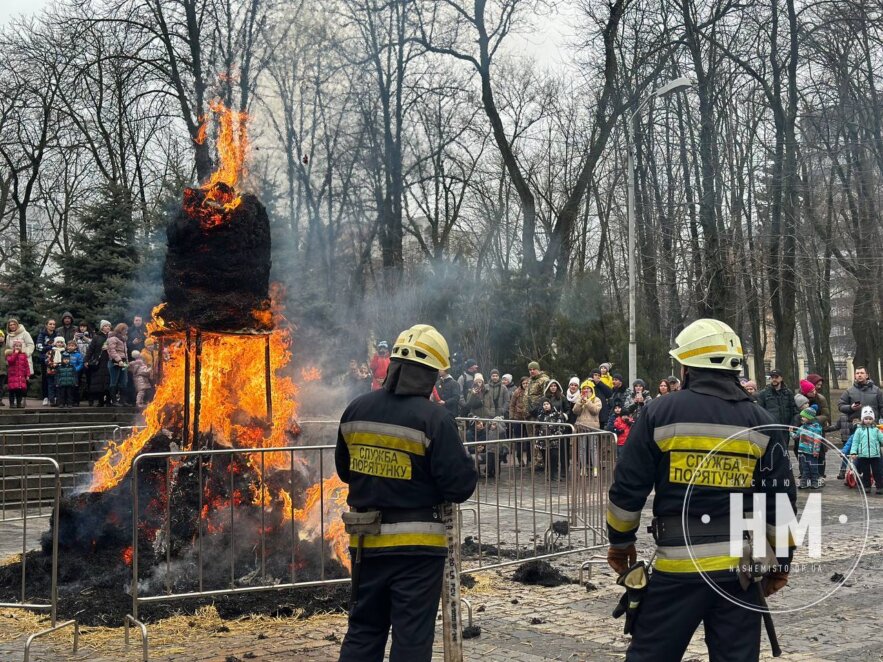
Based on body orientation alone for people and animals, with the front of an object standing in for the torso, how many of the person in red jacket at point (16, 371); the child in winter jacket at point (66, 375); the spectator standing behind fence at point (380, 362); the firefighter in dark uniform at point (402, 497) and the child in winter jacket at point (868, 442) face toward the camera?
4

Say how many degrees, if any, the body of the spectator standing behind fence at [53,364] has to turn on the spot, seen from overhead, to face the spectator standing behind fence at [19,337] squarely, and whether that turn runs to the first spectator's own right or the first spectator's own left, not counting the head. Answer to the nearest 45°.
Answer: approximately 135° to the first spectator's own right

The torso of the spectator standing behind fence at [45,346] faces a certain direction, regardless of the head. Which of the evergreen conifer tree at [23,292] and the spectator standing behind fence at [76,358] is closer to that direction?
the spectator standing behind fence

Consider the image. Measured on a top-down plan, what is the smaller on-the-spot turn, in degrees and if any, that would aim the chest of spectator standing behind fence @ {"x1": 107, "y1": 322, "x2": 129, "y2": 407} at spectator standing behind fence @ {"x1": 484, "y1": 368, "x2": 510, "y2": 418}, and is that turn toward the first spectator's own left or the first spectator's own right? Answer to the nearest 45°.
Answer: approximately 45° to the first spectator's own left

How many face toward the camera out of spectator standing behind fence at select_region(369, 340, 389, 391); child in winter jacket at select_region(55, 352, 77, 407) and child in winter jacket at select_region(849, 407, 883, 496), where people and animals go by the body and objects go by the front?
3

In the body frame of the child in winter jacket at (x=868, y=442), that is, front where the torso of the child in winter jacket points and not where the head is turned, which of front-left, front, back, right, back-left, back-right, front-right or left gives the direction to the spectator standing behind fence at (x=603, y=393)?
right

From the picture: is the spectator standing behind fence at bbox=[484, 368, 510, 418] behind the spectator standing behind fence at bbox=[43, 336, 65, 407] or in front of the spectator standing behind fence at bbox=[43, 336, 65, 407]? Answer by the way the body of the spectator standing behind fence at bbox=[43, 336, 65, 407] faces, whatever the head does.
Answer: in front

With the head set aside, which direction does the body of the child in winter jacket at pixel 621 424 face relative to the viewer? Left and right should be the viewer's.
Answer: facing the viewer and to the left of the viewer

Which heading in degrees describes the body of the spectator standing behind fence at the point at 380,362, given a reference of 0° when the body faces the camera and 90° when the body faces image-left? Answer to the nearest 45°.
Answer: approximately 0°

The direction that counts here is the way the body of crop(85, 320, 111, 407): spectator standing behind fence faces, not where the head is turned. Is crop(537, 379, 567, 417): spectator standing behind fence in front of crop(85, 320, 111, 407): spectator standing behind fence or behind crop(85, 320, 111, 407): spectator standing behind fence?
in front

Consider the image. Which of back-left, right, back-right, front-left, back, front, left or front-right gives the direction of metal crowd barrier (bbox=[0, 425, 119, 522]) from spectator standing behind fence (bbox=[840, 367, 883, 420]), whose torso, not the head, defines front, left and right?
front

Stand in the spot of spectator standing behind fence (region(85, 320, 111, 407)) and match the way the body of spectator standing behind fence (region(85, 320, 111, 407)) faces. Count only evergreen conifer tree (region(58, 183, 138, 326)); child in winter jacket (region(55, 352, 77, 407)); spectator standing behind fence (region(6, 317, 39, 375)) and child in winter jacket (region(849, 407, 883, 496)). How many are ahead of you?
1

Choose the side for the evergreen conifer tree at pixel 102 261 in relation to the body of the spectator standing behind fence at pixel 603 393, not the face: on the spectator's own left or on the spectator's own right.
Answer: on the spectator's own right

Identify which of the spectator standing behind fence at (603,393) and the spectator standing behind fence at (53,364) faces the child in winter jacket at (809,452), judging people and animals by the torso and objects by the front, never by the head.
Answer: the spectator standing behind fence at (53,364)

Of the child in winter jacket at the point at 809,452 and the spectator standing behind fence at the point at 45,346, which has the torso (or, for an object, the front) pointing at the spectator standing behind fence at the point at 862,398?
the spectator standing behind fence at the point at 45,346

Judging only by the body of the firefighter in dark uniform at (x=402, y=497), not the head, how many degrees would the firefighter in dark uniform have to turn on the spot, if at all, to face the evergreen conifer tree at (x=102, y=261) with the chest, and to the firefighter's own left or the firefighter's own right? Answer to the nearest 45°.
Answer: approximately 45° to the firefighter's own left

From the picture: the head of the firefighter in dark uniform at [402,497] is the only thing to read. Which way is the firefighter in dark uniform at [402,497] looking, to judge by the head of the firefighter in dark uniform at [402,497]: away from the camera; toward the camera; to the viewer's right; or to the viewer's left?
away from the camera
